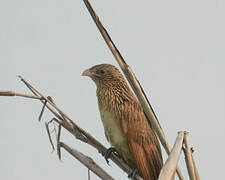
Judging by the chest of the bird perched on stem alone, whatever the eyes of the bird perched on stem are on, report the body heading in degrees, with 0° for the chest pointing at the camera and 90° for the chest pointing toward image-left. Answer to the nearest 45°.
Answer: approximately 90°
